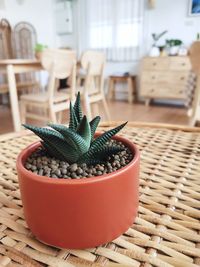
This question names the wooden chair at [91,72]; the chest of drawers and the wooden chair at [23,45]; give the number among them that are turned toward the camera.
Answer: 2

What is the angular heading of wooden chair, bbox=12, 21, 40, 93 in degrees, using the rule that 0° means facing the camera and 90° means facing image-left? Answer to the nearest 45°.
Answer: approximately 0°

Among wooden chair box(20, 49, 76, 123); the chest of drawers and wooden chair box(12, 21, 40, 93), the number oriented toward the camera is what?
2

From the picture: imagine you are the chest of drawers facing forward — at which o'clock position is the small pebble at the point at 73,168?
The small pebble is roughly at 12 o'clock from the chest of drawers.

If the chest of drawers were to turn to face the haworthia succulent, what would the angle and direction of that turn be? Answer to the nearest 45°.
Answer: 0° — it already faces it

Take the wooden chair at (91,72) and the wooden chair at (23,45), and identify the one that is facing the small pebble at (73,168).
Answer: the wooden chair at (23,45)
